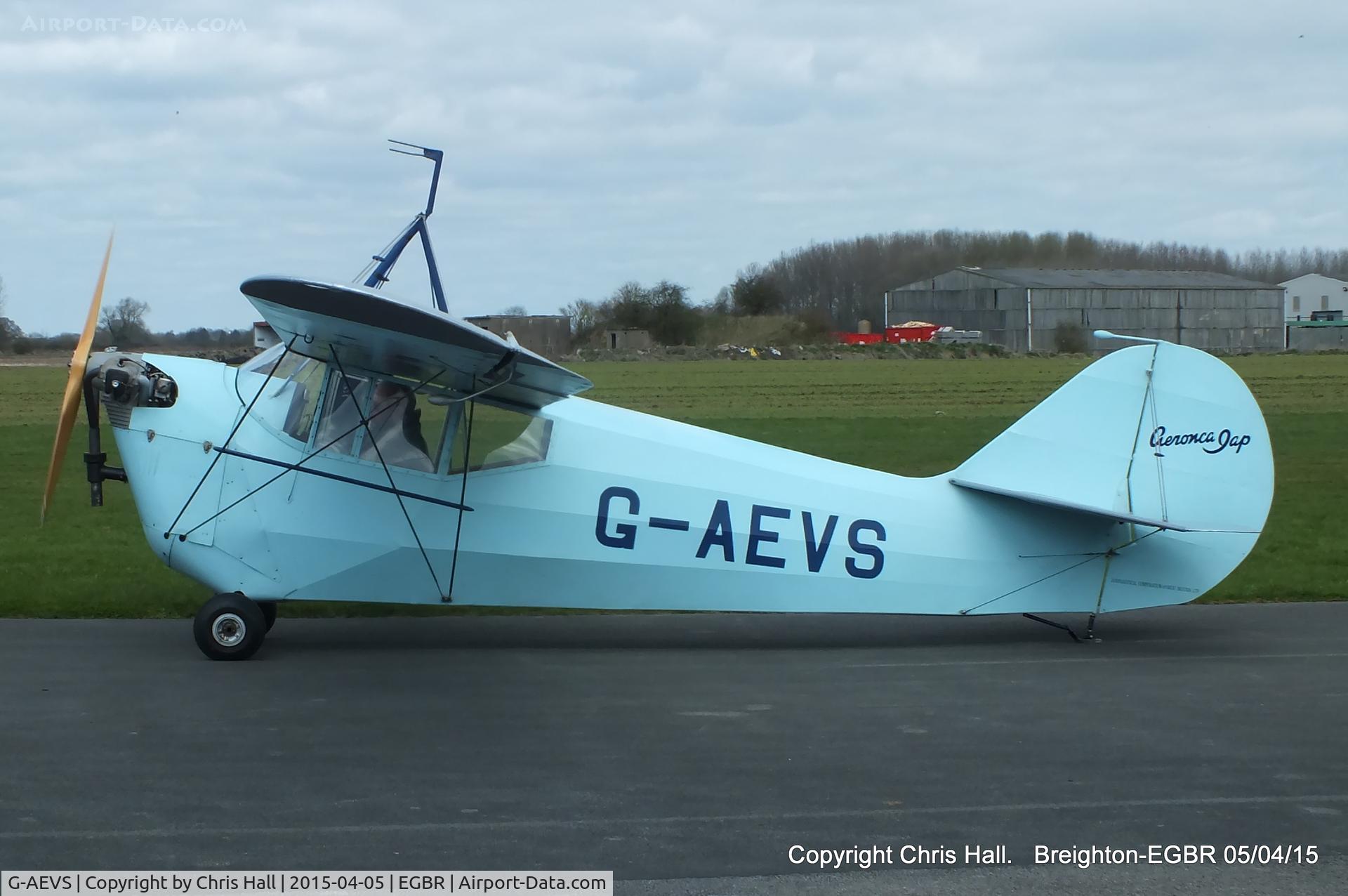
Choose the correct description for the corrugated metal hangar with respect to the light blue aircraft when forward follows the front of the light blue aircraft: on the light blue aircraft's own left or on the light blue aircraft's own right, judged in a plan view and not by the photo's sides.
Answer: on the light blue aircraft's own right

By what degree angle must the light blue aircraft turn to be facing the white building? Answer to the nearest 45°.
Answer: approximately 135° to its right

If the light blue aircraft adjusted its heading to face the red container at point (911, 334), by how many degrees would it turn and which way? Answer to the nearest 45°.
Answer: approximately 90° to its right

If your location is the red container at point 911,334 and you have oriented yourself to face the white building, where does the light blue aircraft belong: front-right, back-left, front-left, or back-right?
back-right

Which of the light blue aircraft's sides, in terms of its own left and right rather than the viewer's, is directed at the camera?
left
